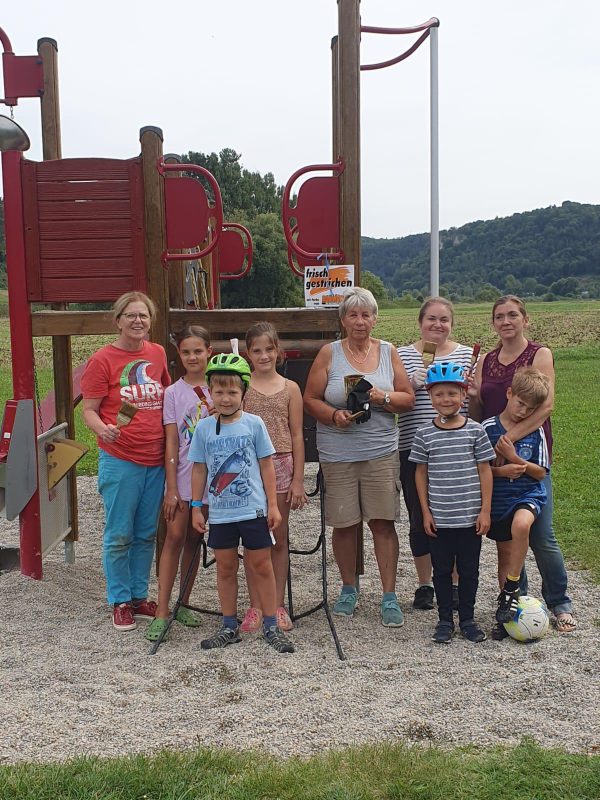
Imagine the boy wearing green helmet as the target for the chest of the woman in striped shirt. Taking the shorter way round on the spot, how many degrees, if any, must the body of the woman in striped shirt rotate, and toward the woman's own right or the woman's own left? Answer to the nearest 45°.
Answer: approximately 45° to the woman's own right

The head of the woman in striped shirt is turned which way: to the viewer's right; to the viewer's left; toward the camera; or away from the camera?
toward the camera

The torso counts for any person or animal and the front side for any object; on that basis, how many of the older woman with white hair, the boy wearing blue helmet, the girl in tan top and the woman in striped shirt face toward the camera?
4

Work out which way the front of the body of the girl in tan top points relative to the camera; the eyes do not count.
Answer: toward the camera

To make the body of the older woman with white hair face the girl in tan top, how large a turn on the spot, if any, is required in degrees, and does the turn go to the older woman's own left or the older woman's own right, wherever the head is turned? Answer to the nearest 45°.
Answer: approximately 90° to the older woman's own right

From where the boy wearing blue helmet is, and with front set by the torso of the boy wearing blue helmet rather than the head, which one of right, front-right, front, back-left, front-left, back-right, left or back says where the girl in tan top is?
right

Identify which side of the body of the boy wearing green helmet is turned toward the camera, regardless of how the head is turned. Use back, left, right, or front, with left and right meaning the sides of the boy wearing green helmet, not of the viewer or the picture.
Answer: front

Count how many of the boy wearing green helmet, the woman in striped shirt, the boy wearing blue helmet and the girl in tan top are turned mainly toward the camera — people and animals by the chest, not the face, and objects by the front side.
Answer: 4

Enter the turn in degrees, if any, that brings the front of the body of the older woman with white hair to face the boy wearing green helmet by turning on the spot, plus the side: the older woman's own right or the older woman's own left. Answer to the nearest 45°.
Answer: approximately 45° to the older woman's own right

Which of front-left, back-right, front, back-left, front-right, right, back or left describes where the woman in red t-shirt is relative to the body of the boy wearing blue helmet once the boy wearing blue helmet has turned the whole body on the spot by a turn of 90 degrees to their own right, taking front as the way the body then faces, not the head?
front

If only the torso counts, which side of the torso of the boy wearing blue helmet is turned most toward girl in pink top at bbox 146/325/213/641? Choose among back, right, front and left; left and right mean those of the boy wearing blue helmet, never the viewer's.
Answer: right

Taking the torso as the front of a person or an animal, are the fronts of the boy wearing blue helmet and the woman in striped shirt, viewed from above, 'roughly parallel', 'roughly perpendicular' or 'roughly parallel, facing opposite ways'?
roughly parallel

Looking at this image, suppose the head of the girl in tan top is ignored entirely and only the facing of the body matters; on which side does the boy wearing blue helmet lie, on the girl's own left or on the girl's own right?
on the girl's own left

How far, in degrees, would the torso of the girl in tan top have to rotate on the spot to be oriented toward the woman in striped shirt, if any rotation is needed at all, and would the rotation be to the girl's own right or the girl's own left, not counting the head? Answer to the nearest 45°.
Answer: approximately 90° to the girl's own left

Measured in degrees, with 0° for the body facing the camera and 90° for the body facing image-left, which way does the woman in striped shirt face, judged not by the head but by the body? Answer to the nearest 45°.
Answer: approximately 0°

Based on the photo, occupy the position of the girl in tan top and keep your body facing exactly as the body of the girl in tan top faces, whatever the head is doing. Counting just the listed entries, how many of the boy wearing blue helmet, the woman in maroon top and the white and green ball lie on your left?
3

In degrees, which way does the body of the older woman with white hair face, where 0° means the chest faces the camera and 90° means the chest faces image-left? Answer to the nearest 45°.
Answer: approximately 0°

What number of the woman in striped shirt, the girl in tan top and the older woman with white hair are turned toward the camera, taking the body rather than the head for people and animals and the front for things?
3

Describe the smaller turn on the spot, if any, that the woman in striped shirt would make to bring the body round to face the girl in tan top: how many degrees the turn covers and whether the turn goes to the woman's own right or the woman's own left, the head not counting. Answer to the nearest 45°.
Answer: approximately 45° to the woman's own right
